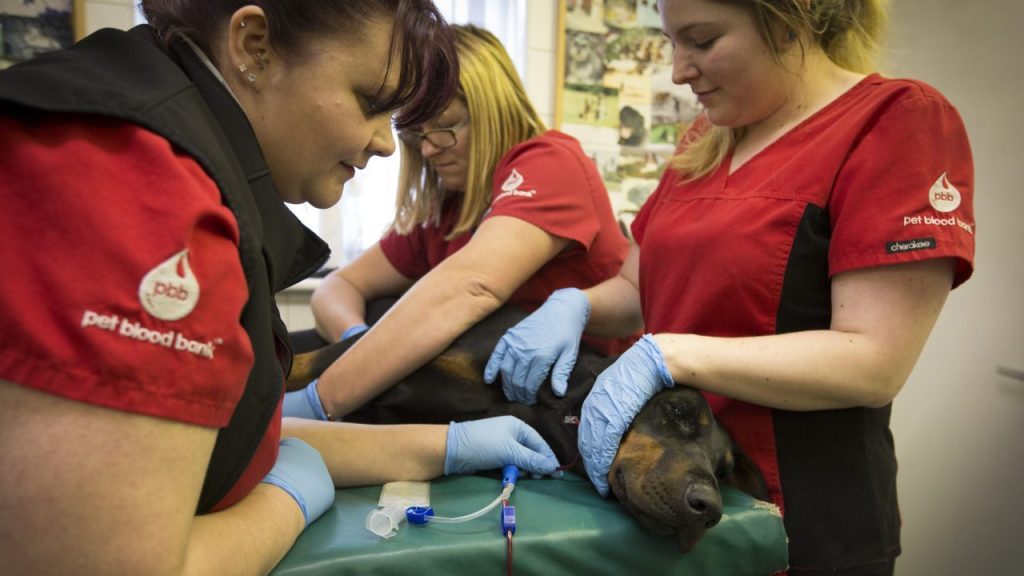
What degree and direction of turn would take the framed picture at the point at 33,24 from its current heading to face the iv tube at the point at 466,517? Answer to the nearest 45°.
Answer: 0° — it already faces it

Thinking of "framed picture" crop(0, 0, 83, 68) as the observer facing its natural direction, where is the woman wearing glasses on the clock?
The woman wearing glasses is roughly at 11 o'clock from the framed picture.

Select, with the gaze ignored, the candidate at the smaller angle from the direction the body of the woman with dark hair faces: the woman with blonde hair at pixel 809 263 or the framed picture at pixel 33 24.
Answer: the woman with blonde hair

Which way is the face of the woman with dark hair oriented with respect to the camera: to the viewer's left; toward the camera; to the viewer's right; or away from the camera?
to the viewer's right

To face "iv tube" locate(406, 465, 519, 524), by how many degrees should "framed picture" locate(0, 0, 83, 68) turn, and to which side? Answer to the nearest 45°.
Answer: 0° — it already faces it

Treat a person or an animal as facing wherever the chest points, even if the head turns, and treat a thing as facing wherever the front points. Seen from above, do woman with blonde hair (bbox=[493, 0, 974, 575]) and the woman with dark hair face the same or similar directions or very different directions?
very different directions

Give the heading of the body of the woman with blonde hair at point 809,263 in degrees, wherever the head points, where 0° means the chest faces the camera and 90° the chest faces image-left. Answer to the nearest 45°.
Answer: approximately 45°

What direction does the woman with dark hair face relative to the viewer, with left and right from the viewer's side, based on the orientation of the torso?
facing to the right of the viewer

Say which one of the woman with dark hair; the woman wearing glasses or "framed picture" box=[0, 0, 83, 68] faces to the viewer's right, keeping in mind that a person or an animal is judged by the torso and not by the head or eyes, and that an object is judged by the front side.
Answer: the woman with dark hair

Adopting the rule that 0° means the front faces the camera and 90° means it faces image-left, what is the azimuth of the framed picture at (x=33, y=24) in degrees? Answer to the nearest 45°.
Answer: approximately 0°

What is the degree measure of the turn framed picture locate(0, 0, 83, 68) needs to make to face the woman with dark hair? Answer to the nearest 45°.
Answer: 0° — it already faces them
